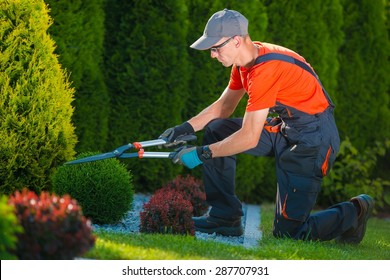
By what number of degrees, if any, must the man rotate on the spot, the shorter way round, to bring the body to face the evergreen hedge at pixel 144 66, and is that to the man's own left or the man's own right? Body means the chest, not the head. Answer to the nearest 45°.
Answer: approximately 45° to the man's own right

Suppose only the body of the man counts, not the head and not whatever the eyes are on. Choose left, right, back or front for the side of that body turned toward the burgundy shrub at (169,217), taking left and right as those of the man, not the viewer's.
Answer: front

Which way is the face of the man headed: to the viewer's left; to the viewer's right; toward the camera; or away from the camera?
to the viewer's left

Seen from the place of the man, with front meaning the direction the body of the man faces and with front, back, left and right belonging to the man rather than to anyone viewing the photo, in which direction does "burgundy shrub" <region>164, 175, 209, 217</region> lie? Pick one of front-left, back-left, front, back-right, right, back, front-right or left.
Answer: front-right

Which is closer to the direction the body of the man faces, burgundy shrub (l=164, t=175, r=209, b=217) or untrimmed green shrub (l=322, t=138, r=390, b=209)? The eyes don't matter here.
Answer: the burgundy shrub

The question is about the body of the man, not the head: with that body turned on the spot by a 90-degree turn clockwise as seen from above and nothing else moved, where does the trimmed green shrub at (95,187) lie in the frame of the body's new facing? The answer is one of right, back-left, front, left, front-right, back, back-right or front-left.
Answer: left

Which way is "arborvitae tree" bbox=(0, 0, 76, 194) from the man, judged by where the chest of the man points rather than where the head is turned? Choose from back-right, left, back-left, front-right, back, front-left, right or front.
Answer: front

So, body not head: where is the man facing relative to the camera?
to the viewer's left

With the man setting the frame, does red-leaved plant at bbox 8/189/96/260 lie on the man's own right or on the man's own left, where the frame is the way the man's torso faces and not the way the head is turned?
on the man's own left
